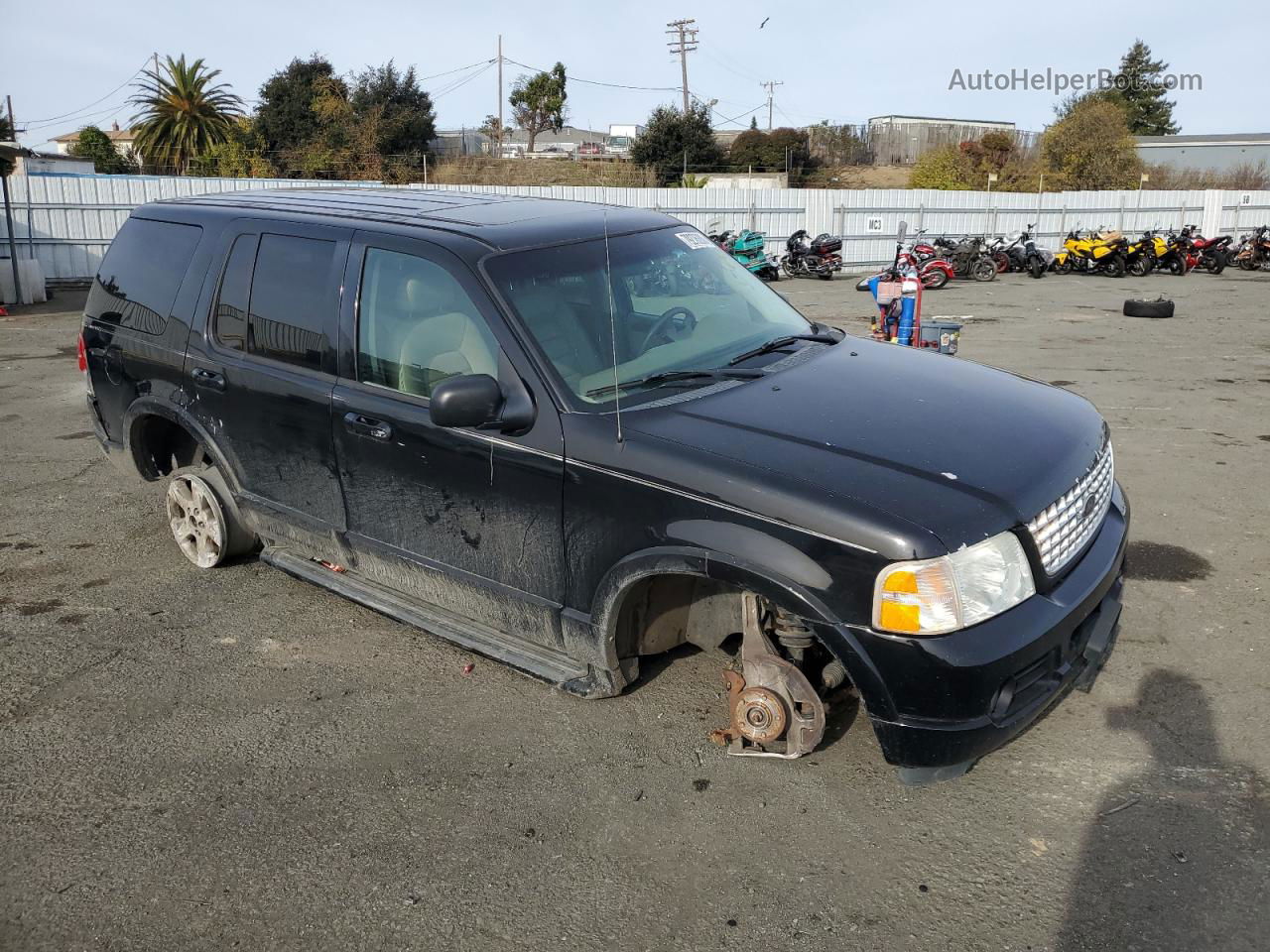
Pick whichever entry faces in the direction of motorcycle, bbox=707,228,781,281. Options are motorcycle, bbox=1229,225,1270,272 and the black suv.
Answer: motorcycle, bbox=1229,225,1270,272

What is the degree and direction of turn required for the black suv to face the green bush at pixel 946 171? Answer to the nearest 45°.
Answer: approximately 135° to its left

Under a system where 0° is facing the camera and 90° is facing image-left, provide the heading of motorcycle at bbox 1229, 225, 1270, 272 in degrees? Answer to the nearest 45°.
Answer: approximately 45°

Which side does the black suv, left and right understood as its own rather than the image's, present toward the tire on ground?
left

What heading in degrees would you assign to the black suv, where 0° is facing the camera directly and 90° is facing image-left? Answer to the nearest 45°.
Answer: approximately 315°

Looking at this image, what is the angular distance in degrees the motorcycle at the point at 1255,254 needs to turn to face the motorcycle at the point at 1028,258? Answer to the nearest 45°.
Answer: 0° — it already faces it

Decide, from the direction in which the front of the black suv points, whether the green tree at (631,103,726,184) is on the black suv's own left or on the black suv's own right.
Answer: on the black suv's own left

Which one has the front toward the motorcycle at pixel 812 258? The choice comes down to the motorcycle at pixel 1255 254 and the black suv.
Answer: the motorcycle at pixel 1255 254

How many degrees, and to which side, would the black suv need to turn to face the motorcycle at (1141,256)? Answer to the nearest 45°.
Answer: approximately 90° to its left
